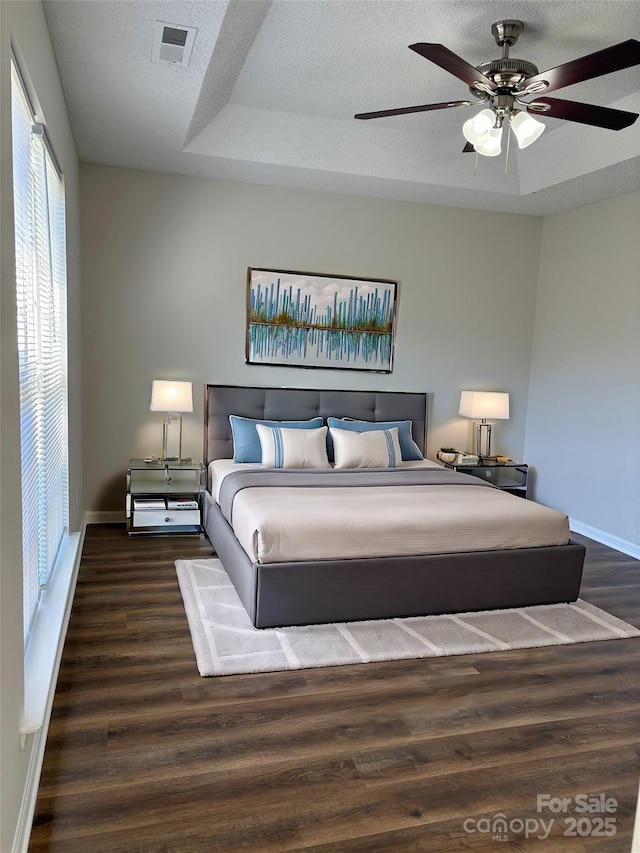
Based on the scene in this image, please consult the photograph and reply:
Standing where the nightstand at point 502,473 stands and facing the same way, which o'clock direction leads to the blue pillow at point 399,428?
The blue pillow is roughly at 2 o'clock from the nightstand.

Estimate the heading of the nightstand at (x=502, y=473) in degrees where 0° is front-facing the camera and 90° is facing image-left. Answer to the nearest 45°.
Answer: approximately 0°

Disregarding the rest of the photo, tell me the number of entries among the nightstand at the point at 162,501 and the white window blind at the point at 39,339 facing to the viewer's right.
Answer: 1

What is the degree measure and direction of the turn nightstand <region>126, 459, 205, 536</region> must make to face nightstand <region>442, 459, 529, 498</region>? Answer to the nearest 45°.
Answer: approximately 90° to its left

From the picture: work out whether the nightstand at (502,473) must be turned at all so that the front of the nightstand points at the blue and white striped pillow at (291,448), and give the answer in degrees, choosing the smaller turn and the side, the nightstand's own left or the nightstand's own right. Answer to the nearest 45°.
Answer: approximately 45° to the nightstand's own right

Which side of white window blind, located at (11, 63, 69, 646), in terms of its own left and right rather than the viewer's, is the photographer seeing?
right

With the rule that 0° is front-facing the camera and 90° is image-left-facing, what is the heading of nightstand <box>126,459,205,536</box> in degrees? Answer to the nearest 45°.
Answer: approximately 0°

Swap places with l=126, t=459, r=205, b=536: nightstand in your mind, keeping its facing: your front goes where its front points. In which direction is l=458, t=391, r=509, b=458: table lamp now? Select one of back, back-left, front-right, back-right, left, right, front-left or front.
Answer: left

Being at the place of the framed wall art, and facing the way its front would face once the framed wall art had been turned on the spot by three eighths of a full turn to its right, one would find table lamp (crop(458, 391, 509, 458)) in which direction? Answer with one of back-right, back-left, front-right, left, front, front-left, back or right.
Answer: back-right

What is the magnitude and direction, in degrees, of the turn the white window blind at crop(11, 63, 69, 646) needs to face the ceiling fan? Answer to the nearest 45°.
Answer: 0° — it already faces it

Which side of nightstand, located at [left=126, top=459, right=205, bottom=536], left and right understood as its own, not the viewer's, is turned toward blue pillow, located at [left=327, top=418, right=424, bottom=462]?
left

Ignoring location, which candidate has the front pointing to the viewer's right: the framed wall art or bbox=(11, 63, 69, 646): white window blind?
the white window blind

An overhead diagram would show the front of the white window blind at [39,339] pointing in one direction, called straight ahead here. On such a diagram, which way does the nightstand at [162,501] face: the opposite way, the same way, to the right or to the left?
to the right
